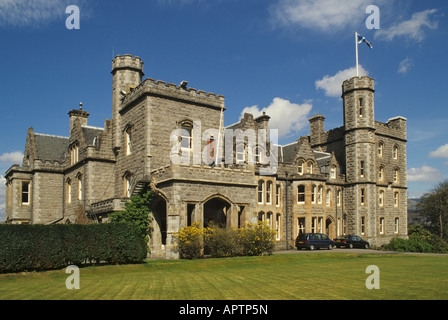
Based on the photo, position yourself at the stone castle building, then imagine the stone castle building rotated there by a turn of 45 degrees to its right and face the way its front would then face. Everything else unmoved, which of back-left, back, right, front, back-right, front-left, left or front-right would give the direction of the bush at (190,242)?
front

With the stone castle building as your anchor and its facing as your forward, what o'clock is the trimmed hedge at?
The trimmed hedge is roughly at 2 o'clock from the stone castle building.

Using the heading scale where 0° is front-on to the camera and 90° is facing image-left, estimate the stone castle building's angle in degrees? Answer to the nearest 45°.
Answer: approximately 315°
